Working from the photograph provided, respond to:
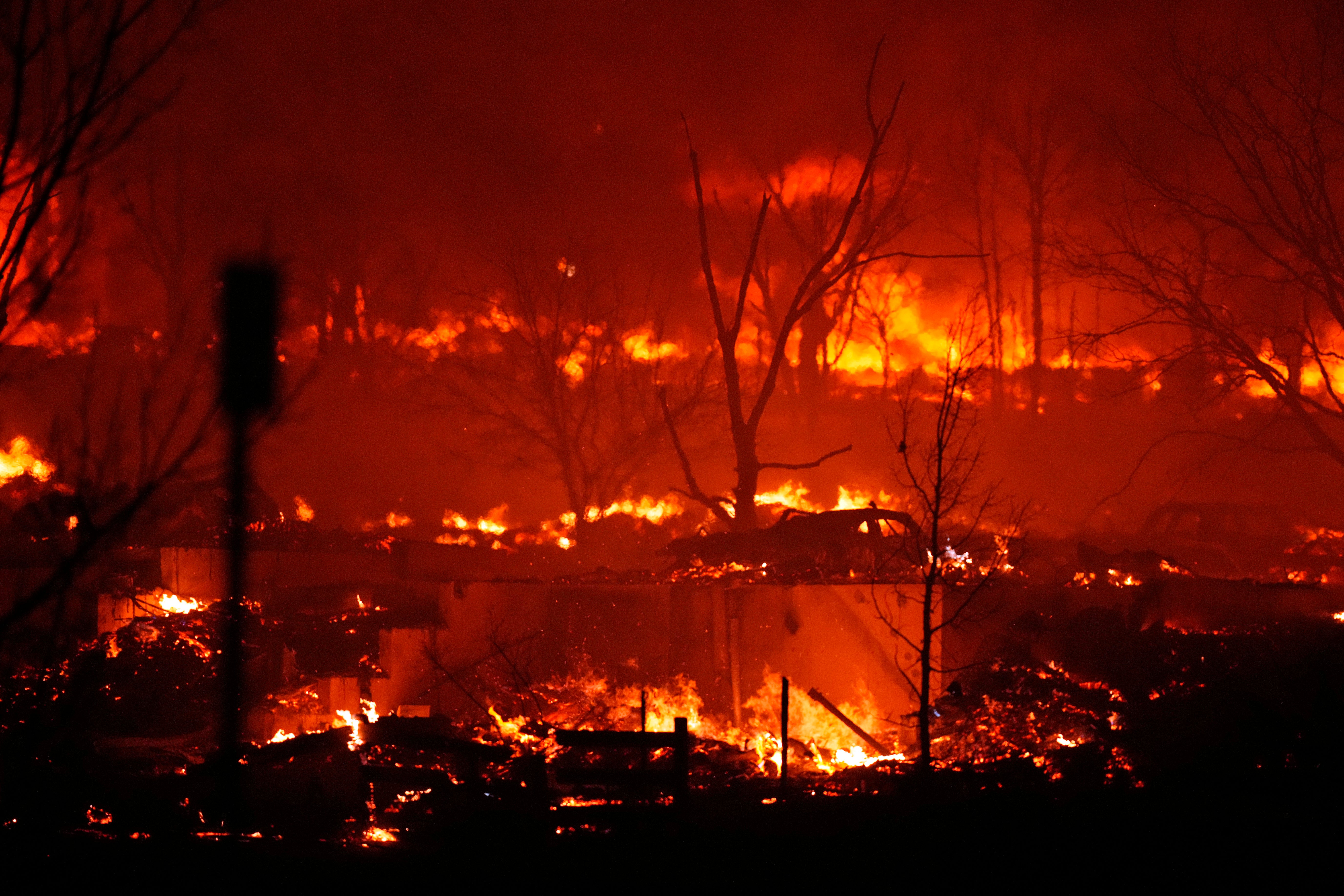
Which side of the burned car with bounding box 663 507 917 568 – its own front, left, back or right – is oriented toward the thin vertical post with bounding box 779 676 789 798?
left

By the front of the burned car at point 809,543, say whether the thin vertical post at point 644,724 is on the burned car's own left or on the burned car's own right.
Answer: on the burned car's own left

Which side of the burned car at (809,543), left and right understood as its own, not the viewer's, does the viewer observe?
left

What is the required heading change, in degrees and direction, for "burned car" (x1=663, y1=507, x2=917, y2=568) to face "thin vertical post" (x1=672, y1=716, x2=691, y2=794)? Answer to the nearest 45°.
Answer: approximately 90° to its left

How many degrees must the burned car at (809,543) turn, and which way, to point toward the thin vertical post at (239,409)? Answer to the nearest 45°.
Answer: approximately 45° to its left
